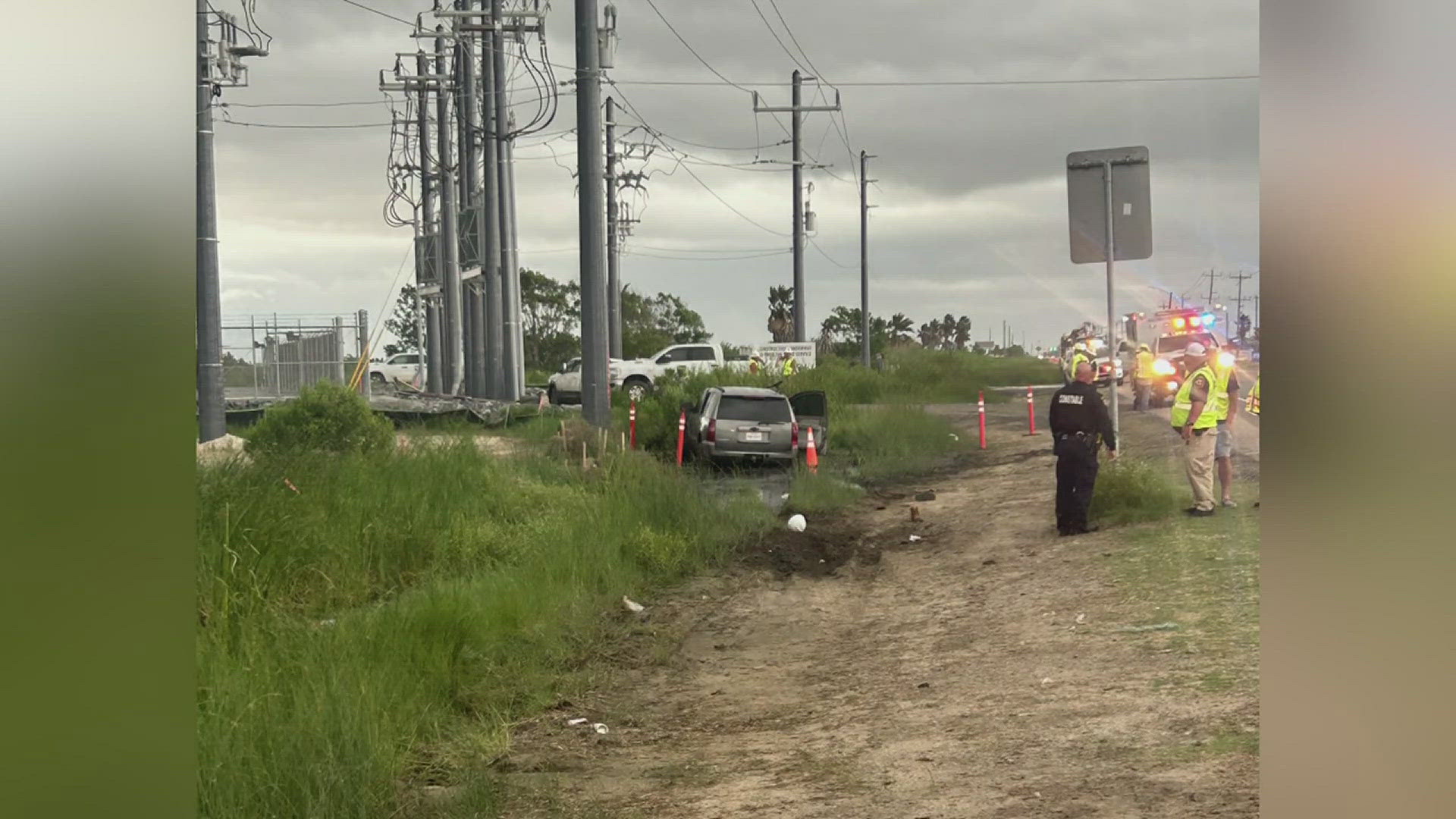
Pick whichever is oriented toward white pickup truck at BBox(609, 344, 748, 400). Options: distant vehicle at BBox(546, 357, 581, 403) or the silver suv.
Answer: the silver suv

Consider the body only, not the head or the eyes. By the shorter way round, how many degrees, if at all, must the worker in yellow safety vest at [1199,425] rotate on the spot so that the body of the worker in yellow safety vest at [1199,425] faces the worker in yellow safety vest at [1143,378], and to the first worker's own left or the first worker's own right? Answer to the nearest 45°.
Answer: approximately 90° to the first worker's own right

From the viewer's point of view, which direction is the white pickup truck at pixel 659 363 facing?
to the viewer's left

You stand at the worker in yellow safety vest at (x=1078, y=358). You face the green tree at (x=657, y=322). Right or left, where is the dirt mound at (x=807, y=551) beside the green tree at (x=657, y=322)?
left

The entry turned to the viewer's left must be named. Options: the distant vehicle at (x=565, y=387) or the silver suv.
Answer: the distant vehicle

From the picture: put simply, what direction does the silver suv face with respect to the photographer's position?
facing away from the viewer

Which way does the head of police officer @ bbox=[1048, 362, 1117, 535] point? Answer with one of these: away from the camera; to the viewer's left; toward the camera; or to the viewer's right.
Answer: away from the camera

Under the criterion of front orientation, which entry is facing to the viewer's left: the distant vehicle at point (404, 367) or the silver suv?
the distant vehicle

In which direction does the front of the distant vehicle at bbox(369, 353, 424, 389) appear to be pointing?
to the viewer's left

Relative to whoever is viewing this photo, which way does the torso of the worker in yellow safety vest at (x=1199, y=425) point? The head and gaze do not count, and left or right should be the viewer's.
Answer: facing to the left of the viewer
